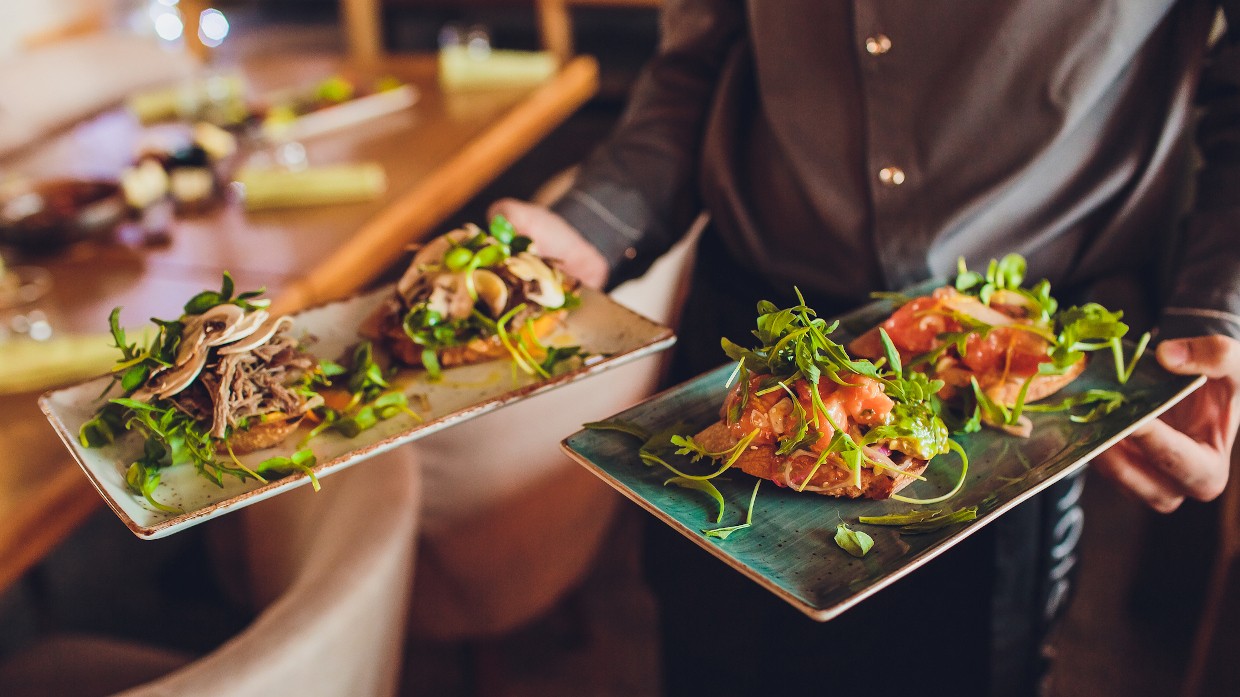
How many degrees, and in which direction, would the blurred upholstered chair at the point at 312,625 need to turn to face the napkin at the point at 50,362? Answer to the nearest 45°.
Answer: approximately 90° to its right

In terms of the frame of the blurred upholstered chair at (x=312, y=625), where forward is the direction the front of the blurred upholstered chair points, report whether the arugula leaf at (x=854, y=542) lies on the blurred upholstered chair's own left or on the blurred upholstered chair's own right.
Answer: on the blurred upholstered chair's own left

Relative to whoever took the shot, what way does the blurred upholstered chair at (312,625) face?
facing to the left of the viewer

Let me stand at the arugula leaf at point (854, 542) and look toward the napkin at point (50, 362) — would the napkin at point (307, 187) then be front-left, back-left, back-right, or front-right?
front-right
